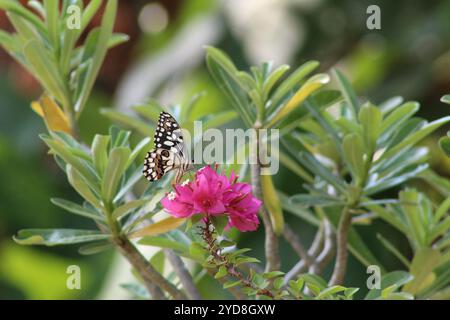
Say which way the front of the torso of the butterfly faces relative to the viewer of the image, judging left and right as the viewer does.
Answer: facing to the right of the viewer
